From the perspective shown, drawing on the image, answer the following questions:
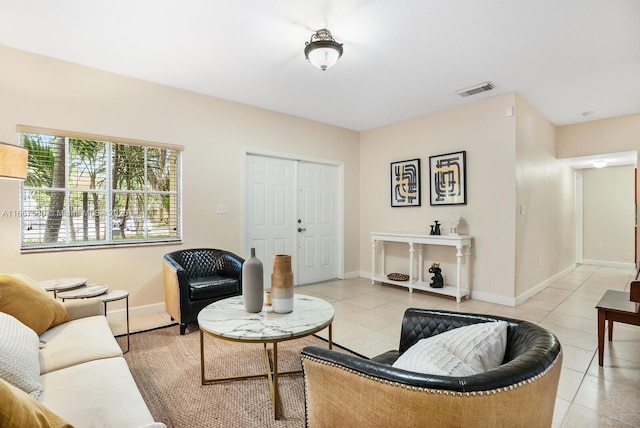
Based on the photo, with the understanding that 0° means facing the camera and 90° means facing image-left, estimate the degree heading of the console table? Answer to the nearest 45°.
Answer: approximately 45°

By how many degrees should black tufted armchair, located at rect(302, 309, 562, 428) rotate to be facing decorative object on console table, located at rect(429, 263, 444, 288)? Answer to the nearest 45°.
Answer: approximately 45° to its right

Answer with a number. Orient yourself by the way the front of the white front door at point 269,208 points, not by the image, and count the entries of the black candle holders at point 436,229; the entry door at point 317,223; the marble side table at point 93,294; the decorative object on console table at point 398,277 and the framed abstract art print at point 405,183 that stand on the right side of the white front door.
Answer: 1

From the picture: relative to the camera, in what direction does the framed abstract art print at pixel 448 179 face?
facing the viewer and to the left of the viewer

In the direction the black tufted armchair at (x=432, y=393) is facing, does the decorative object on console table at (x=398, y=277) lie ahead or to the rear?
ahead

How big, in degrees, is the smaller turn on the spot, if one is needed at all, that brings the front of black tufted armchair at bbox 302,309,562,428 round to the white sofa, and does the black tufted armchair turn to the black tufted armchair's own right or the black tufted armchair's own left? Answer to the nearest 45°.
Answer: approximately 45° to the black tufted armchair's own left

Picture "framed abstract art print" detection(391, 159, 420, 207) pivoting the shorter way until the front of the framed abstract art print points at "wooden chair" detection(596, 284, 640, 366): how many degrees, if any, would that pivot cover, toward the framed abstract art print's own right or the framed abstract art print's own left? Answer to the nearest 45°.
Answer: approximately 90° to the framed abstract art print's own left

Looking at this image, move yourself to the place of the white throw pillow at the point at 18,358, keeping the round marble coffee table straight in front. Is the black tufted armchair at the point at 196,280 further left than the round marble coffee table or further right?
left

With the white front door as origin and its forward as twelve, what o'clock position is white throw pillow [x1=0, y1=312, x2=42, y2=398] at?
The white throw pillow is roughly at 2 o'clock from the white front door.
